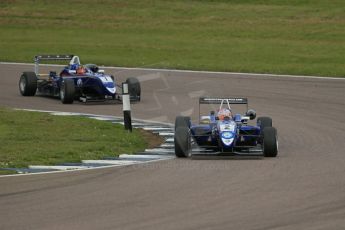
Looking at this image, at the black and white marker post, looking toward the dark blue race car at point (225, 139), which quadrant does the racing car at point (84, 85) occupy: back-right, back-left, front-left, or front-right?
back-left

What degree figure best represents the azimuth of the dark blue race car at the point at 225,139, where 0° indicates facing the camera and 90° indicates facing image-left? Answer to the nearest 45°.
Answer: approximately 0°

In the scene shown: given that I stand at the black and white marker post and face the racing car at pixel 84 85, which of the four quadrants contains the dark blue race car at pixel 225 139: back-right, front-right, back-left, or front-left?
back-right

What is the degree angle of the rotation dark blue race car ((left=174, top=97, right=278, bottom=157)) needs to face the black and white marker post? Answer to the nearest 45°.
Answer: approximately 135° to its right

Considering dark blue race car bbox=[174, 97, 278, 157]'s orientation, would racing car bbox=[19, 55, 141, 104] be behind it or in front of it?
behind
